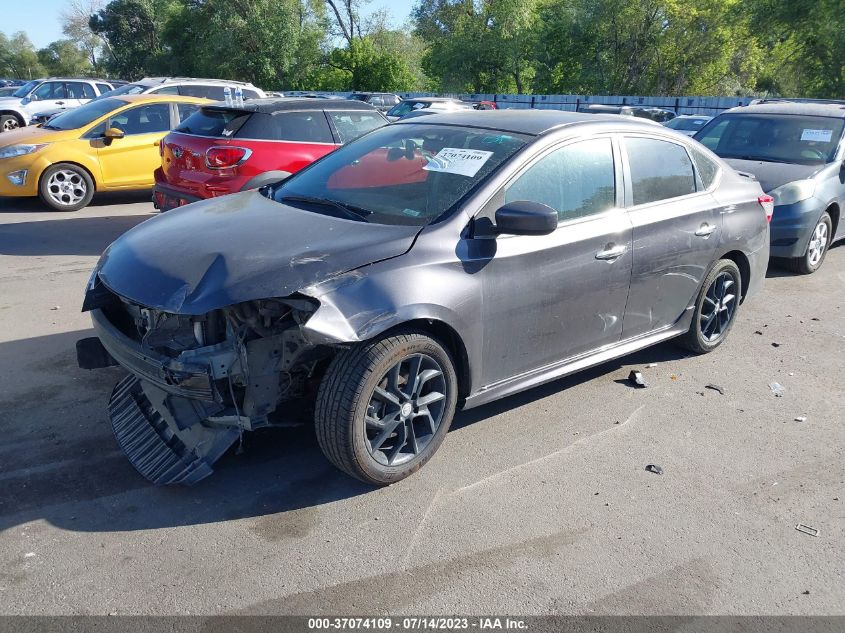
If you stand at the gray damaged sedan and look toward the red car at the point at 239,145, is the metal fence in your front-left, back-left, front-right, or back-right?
front-right

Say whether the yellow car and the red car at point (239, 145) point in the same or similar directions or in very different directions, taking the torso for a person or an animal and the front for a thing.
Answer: very different directions

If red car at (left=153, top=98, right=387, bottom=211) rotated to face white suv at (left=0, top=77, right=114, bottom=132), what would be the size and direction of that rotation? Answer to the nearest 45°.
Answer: approximately 45° to its left

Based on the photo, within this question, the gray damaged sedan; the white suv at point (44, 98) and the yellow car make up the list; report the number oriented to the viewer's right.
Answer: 0

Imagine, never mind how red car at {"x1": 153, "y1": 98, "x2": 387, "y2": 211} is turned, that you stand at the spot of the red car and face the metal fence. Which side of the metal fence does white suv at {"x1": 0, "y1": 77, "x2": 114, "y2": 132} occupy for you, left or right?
left

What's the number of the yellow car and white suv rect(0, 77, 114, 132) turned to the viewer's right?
0

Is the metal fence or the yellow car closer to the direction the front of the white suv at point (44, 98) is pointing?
the yellow car

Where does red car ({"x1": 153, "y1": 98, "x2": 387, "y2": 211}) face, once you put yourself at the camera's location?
facing away from the viewer and to the right of the viewer

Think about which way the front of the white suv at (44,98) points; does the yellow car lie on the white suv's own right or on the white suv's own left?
on the white suv's own left

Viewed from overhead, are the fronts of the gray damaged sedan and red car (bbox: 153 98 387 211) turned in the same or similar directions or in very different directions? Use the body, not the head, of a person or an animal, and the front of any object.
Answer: very different directions

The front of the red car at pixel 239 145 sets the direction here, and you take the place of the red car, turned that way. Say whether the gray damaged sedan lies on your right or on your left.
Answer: on your right

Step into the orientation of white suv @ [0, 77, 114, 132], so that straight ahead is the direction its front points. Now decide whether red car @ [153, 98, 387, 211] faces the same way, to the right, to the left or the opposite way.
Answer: the opposite way

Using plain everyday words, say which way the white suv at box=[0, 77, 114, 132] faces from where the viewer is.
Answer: facing the viewer and to the left of the viewer

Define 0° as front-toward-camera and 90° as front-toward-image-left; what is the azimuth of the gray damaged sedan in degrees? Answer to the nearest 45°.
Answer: approximately 45°
